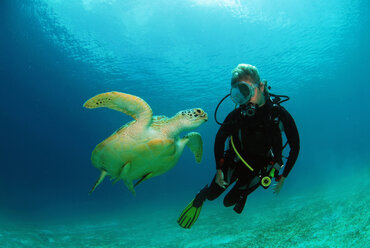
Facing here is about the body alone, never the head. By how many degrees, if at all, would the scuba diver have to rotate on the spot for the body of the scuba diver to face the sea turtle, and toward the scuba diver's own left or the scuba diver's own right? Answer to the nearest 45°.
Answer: approximately 45° to the scuba diver's own right

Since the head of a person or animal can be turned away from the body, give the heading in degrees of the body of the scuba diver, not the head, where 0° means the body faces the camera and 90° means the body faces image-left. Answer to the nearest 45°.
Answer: approximately 45°
